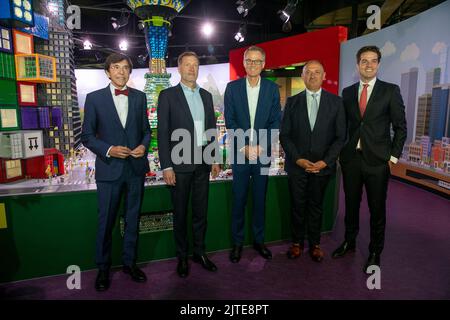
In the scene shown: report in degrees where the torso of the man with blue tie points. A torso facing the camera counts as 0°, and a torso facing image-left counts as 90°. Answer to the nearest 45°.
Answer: approximately 0°

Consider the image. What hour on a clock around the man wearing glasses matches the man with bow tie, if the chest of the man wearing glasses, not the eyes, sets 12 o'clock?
The man with bow tie is roughly at 2 o'clock from the man wearing glasses.

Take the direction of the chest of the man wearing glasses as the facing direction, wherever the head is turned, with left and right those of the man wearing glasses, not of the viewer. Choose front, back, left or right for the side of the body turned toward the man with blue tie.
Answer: left

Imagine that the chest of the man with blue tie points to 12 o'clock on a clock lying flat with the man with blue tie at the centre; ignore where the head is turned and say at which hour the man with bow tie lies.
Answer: The man with bow tie is roughly at 2 o'clock from the man with blue tie.

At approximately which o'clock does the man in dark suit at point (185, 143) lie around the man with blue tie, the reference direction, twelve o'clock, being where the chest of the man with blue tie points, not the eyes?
The man in dark suit is roughly at 2 o'clock from the man with blue tie.

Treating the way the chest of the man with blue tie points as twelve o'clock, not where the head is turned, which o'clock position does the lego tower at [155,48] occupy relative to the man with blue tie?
The lego tower is roughly at 3 o'clock from the man with blue tie.

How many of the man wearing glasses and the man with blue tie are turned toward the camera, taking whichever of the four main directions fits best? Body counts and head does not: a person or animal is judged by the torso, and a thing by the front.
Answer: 2

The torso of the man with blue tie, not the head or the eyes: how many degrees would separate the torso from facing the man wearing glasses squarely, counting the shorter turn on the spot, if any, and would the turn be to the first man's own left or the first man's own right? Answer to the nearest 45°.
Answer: approximately 90° to the first man's own right
